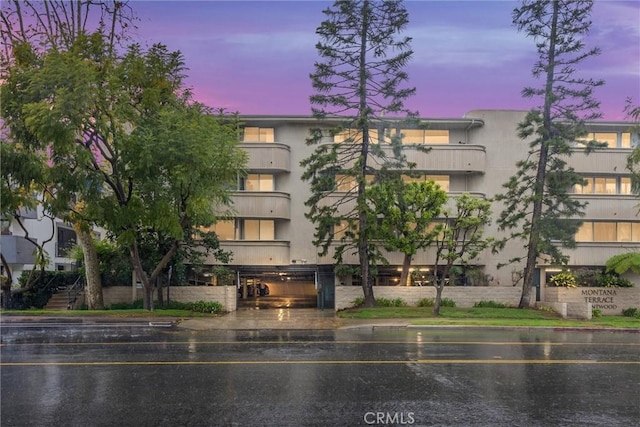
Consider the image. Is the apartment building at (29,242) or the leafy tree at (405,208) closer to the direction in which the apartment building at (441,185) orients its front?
the leafy tree

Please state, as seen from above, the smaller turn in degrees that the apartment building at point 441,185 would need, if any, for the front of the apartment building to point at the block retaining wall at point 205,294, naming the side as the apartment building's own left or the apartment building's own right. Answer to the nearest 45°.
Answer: approximately 45° to the apartment building's own right

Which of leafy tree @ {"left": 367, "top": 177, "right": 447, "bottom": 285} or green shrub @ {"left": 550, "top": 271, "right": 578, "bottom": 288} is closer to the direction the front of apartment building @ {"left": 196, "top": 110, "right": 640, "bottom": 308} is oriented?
the leafy tree

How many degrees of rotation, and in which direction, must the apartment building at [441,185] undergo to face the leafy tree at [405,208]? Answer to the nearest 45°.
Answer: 0° — it already faces it

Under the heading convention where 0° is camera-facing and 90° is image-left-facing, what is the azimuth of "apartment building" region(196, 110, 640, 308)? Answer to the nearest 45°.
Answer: approximately 0°
